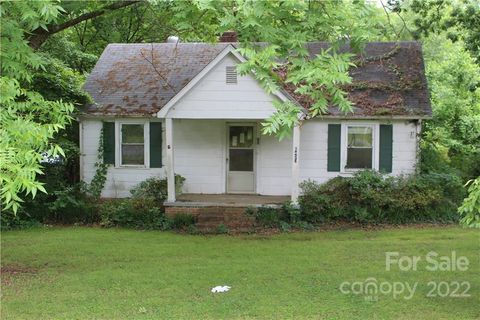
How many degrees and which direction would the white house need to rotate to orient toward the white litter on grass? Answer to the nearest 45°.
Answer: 0° — it already faces it

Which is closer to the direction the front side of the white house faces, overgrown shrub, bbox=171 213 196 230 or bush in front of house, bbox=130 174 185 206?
the overgrown shrub

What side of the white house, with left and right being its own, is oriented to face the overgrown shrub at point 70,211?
right

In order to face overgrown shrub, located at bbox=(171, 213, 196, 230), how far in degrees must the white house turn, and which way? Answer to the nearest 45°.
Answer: approximately 45° to its right

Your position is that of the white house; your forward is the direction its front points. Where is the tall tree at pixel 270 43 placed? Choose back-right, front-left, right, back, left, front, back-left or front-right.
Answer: front

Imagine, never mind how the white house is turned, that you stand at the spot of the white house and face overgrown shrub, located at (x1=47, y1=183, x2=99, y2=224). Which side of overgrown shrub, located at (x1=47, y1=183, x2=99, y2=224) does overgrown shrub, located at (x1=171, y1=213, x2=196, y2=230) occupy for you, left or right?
left

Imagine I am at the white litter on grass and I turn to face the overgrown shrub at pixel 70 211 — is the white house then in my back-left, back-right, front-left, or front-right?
front-right

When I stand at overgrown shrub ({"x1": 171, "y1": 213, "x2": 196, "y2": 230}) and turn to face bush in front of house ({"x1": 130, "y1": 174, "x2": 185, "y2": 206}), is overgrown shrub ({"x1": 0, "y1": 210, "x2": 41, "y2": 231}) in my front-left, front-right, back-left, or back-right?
front-left

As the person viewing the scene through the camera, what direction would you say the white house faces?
facing the viewer
